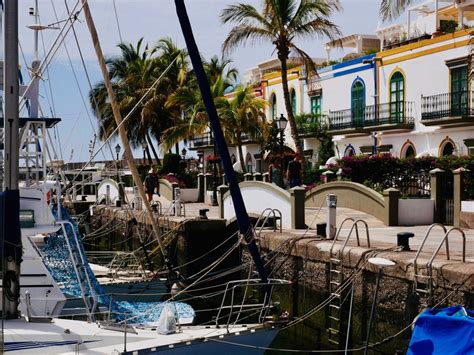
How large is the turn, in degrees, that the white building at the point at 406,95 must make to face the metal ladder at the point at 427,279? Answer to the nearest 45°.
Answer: approximately 45° to its left

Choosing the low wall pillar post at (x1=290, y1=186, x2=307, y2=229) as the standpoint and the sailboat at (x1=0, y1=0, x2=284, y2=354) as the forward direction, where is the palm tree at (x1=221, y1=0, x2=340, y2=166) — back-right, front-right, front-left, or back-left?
back-right

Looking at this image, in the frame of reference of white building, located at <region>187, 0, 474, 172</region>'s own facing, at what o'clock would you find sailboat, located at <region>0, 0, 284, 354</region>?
The sailboat is roughly at 11 o'clock from the white building.

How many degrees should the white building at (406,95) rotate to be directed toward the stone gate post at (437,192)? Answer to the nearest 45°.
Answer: approximately 45° to its left

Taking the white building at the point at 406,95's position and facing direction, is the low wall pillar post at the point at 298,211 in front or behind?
in front

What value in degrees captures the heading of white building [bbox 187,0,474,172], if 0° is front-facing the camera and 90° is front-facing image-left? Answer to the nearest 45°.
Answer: approximately 45°

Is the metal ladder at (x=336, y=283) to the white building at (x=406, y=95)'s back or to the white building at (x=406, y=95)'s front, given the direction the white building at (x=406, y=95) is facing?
to the front
